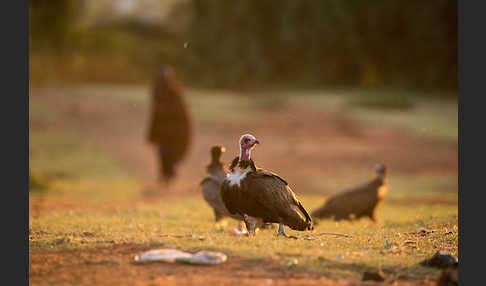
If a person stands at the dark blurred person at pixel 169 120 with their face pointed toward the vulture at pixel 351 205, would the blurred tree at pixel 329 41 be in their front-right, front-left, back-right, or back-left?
back-left

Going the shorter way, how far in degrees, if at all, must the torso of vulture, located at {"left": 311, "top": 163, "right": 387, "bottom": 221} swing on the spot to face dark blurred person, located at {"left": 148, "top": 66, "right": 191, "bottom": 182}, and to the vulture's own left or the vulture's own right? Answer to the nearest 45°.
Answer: approximately 135° to the vulture's own left

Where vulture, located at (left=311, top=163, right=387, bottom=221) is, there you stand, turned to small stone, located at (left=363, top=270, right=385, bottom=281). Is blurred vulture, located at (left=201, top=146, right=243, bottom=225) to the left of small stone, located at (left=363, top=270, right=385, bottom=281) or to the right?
right

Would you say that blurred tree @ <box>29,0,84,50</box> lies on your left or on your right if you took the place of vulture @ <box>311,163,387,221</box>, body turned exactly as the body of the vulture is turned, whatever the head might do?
on your left

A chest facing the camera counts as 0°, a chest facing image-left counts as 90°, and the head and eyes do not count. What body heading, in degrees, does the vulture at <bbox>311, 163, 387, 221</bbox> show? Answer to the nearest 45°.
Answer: approximately 270°

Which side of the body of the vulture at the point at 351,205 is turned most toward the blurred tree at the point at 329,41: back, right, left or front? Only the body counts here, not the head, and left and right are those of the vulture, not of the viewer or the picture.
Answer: left

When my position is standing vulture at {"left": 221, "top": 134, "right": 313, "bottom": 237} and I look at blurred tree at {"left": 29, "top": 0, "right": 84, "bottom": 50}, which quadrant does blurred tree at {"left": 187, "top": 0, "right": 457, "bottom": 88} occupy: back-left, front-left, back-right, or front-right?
front-right

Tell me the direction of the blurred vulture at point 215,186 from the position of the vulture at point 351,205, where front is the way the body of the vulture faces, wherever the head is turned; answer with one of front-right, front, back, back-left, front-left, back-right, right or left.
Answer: back-right

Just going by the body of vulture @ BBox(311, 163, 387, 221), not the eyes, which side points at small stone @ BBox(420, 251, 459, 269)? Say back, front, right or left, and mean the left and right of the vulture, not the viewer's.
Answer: right

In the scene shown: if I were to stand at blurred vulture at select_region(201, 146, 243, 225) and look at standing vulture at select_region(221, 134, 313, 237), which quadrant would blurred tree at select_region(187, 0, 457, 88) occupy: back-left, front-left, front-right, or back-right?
back-left

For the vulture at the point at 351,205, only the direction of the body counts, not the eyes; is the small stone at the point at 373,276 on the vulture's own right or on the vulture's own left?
on the vulture's own right

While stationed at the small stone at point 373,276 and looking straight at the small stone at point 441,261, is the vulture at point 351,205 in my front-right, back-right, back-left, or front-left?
front-left

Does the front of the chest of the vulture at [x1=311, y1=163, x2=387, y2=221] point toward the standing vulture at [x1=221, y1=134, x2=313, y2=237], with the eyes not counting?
no
